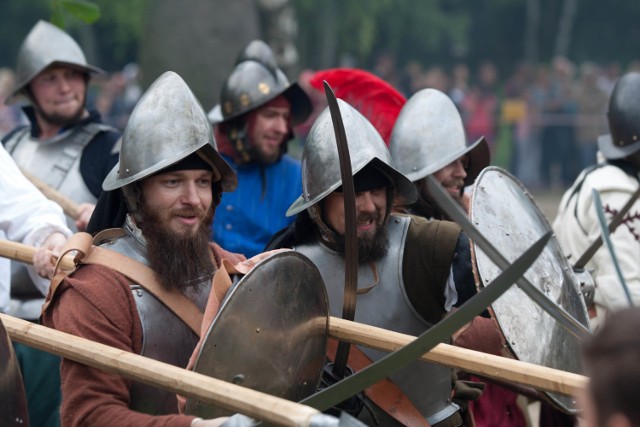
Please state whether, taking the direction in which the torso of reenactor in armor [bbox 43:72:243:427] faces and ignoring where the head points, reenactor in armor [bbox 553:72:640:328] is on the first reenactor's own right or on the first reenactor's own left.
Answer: on the first reenactor's own left

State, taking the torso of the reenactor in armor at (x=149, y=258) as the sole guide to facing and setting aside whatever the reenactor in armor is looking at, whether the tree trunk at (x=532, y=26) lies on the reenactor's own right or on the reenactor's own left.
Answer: on the reenactor's own left

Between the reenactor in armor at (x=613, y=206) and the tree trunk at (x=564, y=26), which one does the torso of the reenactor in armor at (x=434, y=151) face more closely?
the reenactor in armor

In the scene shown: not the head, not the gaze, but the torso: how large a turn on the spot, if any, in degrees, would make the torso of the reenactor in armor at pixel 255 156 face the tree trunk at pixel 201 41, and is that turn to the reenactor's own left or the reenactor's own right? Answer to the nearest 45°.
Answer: approximately 135° to the reenactor's own left

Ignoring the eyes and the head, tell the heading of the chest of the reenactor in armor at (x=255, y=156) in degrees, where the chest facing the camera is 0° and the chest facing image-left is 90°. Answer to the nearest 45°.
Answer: approximately 315°

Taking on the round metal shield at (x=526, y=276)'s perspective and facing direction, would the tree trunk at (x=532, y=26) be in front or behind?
behind

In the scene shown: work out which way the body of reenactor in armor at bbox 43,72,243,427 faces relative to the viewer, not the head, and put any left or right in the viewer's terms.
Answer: facing the viewer and to the right of the viewer

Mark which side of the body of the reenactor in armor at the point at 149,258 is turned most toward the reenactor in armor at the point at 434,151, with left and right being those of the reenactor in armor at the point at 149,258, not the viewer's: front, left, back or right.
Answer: left
